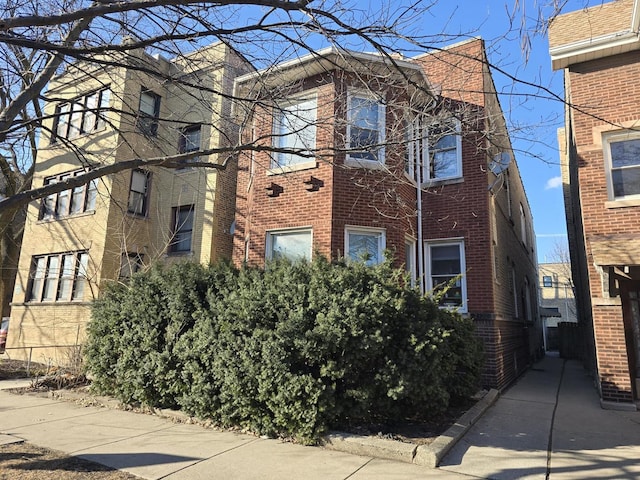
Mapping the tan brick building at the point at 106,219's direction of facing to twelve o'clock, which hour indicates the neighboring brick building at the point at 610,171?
The neighboring brick building is roughly at 9 o'clock from the tan brick building.

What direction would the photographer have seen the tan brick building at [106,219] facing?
facing the viewer and to the left of the viewer

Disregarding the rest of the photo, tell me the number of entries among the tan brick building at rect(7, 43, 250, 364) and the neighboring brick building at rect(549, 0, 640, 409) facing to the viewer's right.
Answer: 0

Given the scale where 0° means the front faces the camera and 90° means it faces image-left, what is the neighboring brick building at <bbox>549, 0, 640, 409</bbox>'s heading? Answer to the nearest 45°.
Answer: approximately 0°

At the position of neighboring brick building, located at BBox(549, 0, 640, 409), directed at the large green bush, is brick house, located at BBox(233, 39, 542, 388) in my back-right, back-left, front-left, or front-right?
front-right

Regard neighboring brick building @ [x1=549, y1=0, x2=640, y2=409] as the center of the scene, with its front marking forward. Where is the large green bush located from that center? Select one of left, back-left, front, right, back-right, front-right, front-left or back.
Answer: front-right

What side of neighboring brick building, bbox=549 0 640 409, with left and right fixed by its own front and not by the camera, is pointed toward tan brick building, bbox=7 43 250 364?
right

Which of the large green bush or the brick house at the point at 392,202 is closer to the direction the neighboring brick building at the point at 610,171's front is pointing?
the large green bush

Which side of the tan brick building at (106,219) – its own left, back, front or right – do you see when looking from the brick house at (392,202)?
left

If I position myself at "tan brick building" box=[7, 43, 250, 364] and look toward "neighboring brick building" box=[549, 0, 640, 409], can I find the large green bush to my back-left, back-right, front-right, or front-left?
front-right

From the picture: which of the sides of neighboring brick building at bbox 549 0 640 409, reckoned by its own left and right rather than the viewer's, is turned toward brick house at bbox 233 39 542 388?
right
